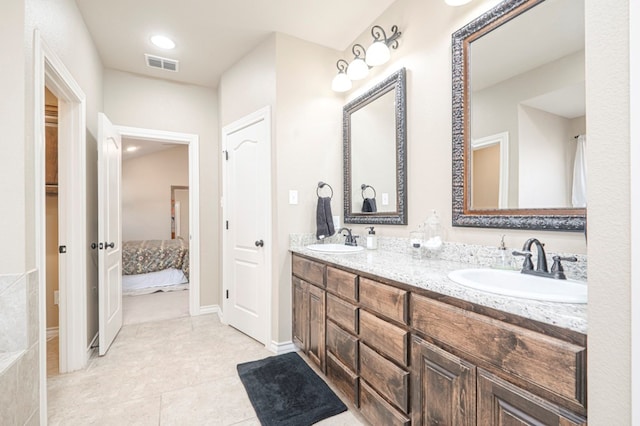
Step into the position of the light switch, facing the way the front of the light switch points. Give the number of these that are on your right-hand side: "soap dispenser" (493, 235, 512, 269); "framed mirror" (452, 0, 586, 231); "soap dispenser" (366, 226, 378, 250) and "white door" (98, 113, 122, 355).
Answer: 1

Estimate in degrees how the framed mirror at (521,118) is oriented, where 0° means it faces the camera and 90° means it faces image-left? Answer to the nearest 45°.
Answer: approximately 45°

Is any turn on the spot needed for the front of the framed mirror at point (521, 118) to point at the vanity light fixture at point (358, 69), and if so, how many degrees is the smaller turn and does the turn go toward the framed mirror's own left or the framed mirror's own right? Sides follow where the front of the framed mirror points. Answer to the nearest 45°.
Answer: approximately 45° to the framed mirror's own right

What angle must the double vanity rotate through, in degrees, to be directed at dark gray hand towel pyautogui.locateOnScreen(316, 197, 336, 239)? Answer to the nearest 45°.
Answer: approximately 90° to its right

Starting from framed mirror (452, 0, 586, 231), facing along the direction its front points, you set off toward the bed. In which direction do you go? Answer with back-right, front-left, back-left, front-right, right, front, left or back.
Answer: front-right

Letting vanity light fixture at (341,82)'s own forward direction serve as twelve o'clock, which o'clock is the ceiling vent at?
The ceiling vent is roughly at 2 o'clock from the vanity light fixture.

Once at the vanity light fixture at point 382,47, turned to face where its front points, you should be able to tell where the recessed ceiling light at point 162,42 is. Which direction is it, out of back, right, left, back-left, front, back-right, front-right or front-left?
front-right

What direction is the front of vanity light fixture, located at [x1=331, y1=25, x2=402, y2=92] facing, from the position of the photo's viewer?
facing the viewer and to the left of the viewer

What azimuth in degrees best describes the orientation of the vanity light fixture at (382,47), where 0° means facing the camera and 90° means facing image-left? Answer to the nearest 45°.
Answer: approximately 45°

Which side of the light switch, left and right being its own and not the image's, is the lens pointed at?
front
